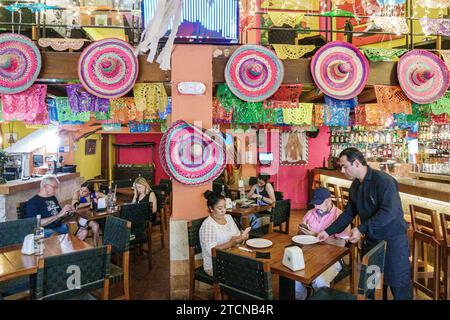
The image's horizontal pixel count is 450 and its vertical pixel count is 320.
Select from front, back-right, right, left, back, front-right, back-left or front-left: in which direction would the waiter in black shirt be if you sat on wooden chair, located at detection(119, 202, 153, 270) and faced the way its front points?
back

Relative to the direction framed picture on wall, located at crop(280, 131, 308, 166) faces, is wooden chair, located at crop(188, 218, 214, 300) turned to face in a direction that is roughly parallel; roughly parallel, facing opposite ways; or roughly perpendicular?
roughly perpendicular

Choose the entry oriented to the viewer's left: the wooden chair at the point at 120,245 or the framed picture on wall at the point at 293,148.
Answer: the wooden chair

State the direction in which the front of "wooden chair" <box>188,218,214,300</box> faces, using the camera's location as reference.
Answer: facing to the right of the viewer

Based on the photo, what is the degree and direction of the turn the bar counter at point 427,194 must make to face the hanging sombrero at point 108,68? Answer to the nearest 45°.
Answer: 0° — it already faces it

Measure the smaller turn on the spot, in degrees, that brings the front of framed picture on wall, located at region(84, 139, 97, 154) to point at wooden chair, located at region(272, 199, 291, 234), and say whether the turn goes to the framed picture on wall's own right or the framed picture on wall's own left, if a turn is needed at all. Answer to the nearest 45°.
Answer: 0° — it already faces it

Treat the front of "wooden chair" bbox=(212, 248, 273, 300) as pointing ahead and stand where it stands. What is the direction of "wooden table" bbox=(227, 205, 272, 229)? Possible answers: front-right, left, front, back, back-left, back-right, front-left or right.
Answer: front-left

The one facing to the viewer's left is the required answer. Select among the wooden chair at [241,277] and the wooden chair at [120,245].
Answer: the wooden chair at [120,245]

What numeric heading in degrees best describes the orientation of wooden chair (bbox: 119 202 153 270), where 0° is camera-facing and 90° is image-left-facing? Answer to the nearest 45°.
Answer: approximately 135°

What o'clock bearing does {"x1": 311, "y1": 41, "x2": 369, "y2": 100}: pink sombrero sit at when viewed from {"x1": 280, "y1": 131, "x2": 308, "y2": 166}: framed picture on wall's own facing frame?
The pink sombrero is roughly at 12 o'clock from the framed picture on wall.

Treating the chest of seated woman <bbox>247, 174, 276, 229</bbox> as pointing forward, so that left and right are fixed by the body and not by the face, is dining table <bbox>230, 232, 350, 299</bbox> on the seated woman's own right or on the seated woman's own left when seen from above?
on the seated woman's own left

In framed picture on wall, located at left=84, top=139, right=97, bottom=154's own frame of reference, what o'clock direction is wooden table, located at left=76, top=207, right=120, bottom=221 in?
The wooden table is roughly at 12 o'clock from the framed picture on wall.

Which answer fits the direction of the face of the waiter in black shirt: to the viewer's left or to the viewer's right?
to the viewer's left

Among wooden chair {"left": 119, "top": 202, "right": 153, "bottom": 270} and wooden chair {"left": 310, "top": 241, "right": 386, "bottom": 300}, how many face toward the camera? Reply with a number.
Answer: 0
